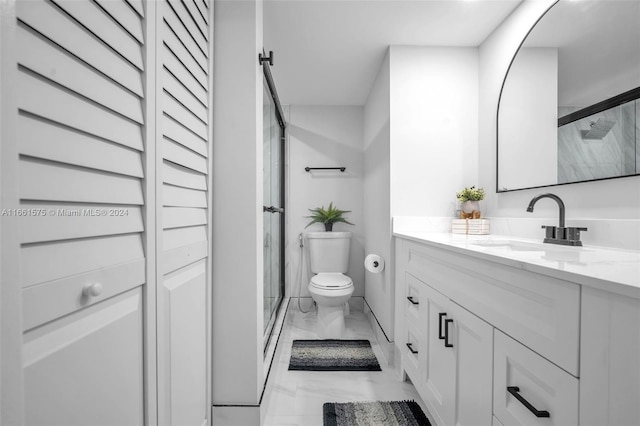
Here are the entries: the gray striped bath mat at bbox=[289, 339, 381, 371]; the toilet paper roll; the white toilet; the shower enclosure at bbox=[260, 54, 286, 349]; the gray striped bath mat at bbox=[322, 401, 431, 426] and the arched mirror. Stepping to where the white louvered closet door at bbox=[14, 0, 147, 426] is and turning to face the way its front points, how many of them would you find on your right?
0

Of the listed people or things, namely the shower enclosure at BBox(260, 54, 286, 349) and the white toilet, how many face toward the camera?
1

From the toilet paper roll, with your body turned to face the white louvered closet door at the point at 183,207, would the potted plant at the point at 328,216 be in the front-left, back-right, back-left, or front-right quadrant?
back-right

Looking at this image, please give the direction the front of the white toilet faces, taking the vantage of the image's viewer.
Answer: facing the viewer

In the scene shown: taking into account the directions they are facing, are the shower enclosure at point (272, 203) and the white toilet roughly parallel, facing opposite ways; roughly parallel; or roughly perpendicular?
roughly perpendicular

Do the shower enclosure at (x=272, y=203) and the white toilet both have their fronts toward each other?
no

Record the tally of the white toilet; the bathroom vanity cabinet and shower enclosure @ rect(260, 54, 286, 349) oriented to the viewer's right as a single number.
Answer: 1

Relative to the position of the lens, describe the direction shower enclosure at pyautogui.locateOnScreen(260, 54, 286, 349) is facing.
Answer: facing to the right of the viewer

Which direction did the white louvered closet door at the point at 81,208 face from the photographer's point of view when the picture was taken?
facing the viewer and to the right of the viewer

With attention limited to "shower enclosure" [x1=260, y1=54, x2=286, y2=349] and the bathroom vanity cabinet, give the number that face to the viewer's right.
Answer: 1

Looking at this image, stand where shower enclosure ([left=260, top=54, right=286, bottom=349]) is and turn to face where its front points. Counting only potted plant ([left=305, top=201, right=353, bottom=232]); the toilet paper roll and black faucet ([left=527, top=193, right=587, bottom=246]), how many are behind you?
0

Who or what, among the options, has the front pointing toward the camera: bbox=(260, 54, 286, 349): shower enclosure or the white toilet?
the white toilet

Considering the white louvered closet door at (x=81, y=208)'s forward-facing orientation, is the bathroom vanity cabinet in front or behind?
in front

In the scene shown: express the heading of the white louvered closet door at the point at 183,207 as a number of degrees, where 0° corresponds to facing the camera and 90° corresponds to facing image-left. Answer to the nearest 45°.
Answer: approximately 315°

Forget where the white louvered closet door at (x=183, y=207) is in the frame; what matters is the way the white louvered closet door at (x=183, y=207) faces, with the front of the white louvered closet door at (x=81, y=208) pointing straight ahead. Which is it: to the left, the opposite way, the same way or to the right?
the same way

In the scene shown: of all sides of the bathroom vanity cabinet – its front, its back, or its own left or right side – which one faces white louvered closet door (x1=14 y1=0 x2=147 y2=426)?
front

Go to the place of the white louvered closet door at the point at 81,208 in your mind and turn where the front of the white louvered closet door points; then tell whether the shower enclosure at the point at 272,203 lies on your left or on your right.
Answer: on your left

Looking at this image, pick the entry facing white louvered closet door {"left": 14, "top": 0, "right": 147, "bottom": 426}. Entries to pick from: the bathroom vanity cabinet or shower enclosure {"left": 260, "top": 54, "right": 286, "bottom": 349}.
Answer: the bathroom vanity cabinet
